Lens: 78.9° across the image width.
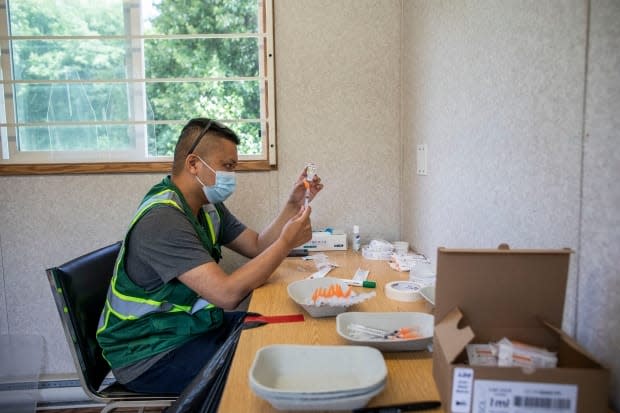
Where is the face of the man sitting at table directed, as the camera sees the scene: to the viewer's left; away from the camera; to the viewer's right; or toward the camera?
to the viewer's right

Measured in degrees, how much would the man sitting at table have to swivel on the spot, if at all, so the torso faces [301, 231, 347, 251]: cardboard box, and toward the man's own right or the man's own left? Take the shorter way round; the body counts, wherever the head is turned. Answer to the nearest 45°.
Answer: approximately 45° to the man's own left

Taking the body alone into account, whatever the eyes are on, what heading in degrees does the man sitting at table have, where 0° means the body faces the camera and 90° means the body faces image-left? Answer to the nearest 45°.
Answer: approximately 270°

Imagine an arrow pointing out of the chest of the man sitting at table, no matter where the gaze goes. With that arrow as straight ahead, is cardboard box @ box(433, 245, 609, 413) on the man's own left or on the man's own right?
on the man's own right

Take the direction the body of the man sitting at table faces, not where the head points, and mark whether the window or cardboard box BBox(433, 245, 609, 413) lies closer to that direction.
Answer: the cardboard box

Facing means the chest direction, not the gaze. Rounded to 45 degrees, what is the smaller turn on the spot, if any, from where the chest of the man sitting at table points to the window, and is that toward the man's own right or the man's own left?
approximately 90° to the man's own left

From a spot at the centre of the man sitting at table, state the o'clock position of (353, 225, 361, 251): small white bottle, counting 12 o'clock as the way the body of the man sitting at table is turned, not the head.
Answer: The small white bottle is roughly at 11 o'clock from the man sitting at table.

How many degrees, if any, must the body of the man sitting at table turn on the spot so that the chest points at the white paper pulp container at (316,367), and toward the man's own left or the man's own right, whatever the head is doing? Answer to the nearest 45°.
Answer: approximately 45° to the man's own right
